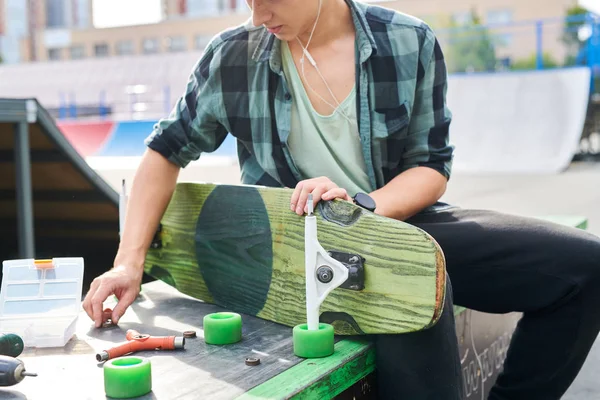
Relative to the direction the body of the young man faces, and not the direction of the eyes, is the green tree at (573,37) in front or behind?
behind

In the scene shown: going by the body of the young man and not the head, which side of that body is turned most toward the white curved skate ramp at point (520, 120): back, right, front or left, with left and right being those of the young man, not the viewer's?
back

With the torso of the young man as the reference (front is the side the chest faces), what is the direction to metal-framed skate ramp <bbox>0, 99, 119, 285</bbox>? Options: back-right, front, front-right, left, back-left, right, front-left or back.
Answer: back-right

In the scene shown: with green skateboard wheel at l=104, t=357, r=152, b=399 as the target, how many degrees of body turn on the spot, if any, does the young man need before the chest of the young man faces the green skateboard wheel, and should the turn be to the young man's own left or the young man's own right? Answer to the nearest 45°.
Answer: approximately 45° to the young man's own right

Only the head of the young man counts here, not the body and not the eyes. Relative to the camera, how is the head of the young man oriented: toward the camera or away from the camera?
toward the camera

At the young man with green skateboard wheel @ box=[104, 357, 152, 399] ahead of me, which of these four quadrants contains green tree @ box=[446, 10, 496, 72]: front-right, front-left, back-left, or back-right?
back-right

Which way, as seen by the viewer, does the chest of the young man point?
toward the camera

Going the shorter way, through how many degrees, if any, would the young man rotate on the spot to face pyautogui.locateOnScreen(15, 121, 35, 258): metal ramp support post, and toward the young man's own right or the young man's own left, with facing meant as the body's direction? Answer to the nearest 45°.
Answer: approximately 135° to the young man's own right

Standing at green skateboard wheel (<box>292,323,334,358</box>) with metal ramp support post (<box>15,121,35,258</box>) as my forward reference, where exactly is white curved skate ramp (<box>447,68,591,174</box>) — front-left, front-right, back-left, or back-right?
front-right

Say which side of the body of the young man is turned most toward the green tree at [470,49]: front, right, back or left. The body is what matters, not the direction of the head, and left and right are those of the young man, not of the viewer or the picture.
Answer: back

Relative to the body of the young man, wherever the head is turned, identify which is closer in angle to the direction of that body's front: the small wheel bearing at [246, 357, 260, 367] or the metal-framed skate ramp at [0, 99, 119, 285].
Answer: the small wheel bearing

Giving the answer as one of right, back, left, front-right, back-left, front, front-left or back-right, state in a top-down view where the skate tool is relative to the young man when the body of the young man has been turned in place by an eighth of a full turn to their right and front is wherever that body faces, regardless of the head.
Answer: front
